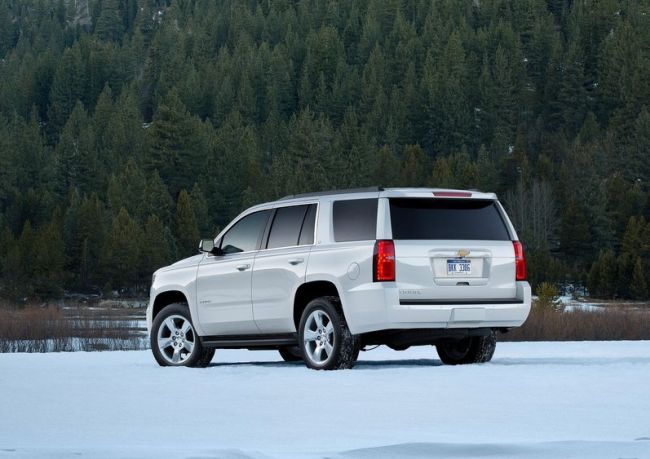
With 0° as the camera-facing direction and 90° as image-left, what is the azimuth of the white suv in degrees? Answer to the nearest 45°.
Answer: approximately 135°
